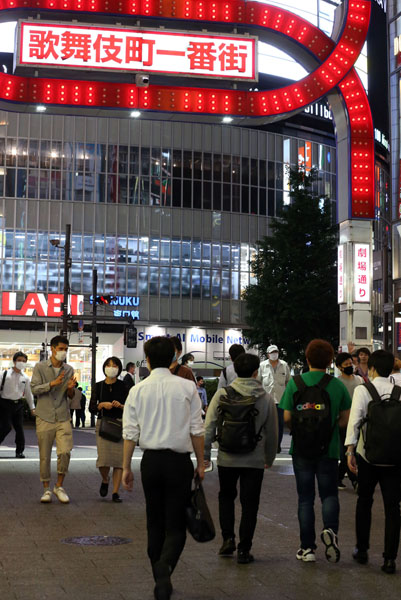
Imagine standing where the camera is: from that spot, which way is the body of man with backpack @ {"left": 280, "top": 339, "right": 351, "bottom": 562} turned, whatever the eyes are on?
away from the camera

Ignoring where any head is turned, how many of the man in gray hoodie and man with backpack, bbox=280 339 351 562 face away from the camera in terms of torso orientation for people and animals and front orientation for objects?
2

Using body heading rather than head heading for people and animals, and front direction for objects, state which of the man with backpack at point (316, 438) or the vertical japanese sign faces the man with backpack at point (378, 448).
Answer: the vertical japanese sign

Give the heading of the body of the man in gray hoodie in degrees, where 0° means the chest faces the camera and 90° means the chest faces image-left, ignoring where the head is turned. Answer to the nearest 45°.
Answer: approximately 180°

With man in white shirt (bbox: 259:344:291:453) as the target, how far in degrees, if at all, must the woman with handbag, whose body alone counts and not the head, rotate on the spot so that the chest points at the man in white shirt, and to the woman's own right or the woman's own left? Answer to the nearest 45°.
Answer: approximately 135° to the woman's own left

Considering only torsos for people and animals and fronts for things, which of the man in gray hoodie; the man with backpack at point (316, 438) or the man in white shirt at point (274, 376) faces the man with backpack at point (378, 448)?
the man in white shirt

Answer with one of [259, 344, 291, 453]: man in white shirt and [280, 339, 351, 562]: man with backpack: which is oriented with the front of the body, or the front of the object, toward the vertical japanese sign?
the man with backpack

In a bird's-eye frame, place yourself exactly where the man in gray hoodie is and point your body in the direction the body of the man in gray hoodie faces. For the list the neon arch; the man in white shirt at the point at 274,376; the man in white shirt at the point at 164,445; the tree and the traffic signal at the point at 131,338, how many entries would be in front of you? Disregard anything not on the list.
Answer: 4
